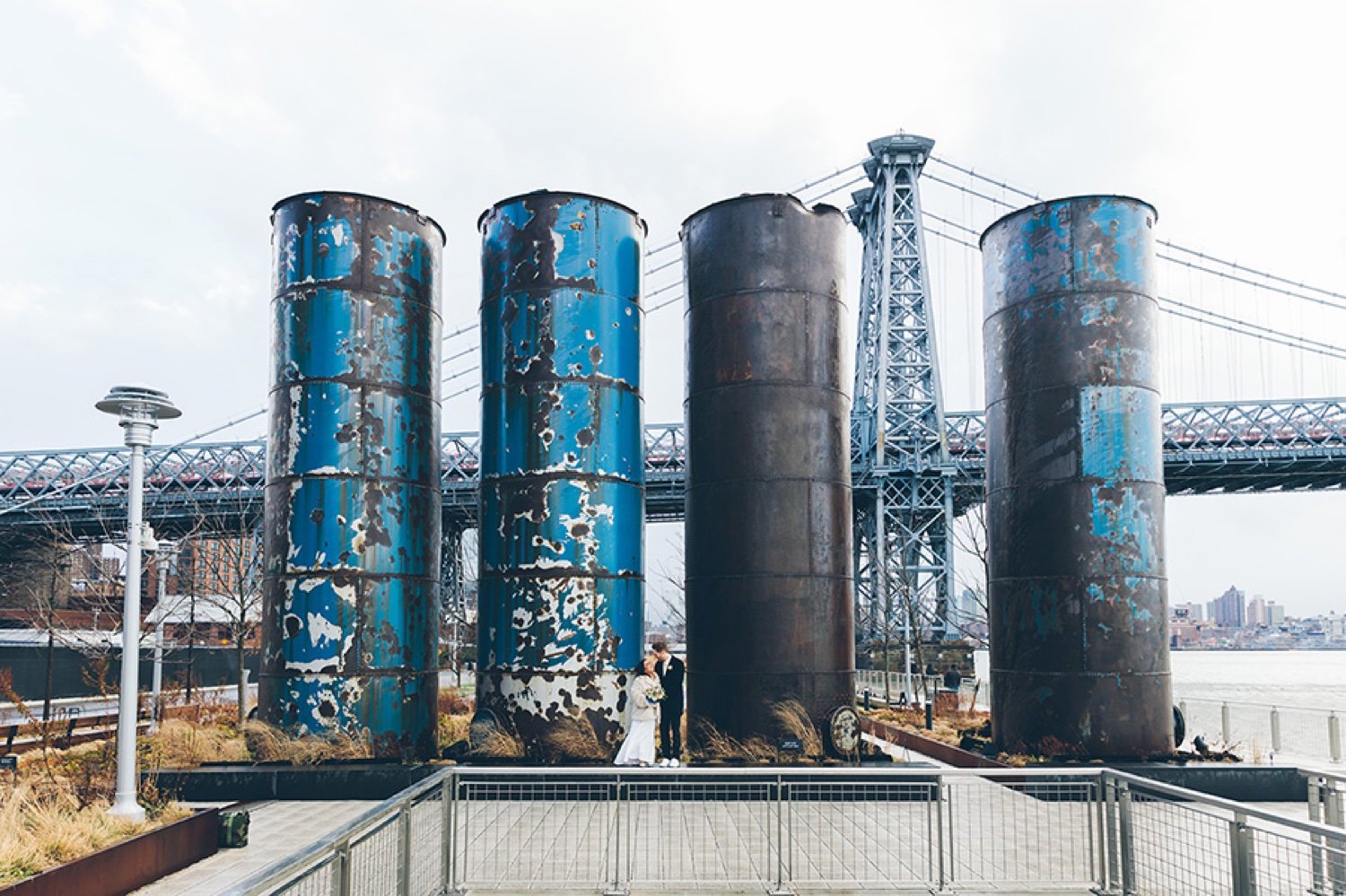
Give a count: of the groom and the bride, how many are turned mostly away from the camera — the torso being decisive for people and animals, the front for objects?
0

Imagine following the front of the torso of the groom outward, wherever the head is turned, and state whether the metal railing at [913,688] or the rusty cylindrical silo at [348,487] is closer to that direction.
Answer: the rusty cylindrical silo

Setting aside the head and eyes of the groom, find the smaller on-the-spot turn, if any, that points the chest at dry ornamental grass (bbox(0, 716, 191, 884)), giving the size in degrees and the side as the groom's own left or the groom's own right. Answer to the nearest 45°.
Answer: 0° — they already face it

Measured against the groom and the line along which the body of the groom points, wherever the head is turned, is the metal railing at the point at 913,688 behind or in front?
behind

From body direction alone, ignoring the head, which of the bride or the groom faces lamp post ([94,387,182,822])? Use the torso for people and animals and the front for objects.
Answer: the groom

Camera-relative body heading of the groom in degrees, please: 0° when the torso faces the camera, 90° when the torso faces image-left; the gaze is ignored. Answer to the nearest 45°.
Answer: approximately 45°

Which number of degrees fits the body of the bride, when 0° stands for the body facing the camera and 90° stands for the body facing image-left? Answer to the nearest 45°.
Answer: approximately 315°

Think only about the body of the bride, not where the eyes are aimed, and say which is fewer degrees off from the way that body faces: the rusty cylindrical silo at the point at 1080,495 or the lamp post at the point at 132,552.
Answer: the rusty cylindrical silo

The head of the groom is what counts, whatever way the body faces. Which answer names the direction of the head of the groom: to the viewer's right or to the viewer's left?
to the viewer's left

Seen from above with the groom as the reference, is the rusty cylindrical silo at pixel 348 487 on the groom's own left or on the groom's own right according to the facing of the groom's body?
on the groom's own right
